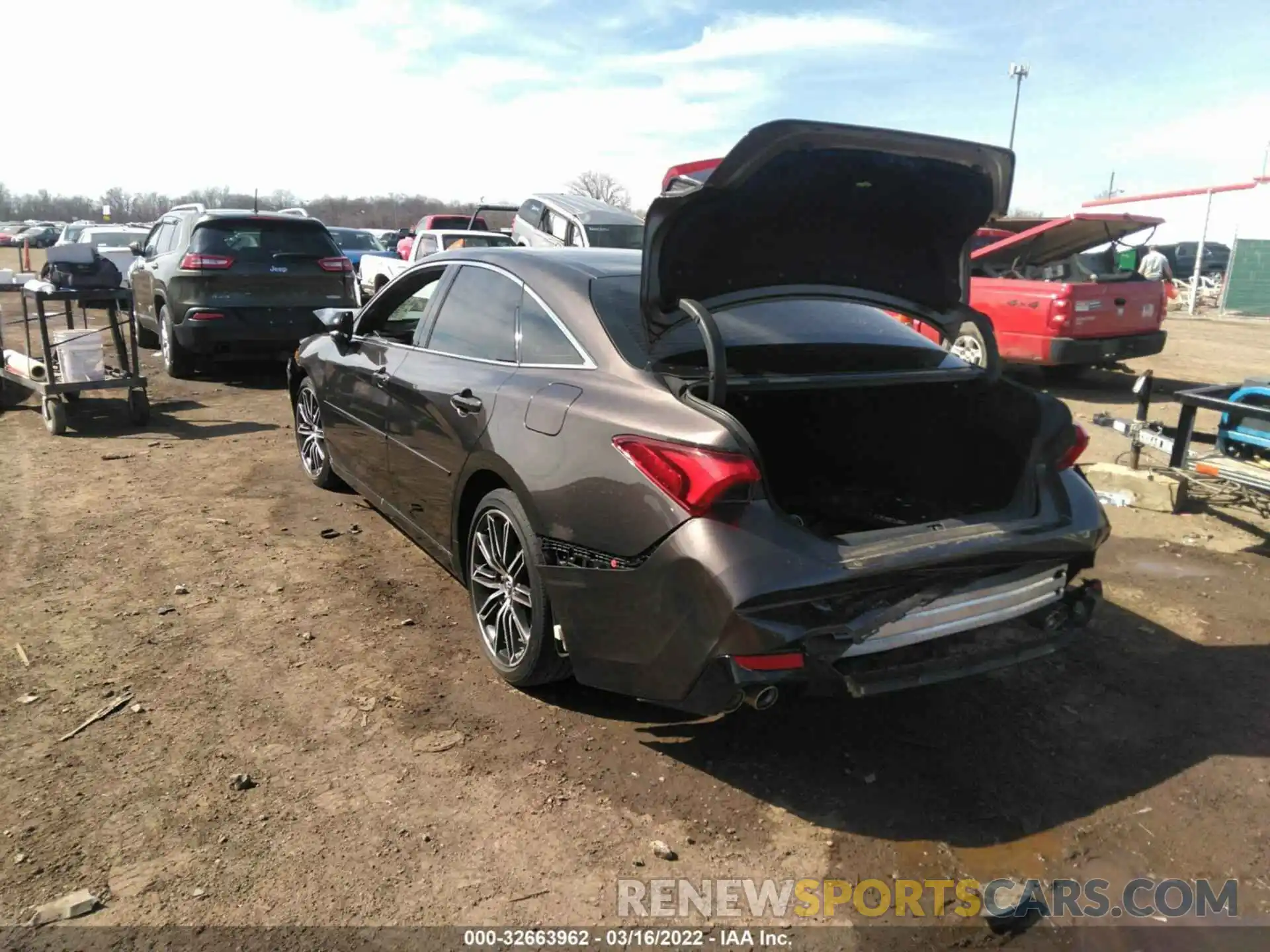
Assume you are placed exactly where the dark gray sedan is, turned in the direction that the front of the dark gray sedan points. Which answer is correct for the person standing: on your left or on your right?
on your right

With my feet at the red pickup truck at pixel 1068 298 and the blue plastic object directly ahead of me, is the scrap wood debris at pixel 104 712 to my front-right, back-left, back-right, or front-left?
front-right

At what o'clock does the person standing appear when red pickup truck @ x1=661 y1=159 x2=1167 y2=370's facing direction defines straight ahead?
The person standing is roughly at 2 o'clock from the red pickup truck.

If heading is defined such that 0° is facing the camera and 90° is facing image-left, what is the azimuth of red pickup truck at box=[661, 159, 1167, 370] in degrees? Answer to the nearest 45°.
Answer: approximately 135°

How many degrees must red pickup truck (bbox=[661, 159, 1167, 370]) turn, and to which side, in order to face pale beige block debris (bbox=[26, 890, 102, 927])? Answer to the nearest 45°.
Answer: approximately 135° to its left

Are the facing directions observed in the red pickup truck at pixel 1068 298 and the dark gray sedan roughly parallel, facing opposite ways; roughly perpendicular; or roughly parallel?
roughly parallel

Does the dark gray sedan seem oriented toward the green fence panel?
no

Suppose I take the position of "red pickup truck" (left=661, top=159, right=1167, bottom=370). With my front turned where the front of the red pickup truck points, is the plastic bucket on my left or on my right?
on my left

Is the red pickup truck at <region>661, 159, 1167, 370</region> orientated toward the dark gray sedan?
no

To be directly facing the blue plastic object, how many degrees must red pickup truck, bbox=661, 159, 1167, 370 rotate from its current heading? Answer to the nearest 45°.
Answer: approximately 135° to its left

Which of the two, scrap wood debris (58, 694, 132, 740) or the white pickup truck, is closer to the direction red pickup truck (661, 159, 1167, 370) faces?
the white pickup truck

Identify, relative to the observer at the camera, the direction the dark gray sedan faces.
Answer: facing away from the viewer and to the left of the viewer

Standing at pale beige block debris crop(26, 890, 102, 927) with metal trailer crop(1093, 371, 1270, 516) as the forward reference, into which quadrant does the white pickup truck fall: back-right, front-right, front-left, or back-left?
front-left

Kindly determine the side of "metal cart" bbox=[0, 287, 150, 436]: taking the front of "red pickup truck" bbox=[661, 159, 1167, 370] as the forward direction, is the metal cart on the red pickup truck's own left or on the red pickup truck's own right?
on the red pickup truck's own left

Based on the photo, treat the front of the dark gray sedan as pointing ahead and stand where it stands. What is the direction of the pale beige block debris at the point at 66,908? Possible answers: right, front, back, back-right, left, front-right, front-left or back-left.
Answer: left

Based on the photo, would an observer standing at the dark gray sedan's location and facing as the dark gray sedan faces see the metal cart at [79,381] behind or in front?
in front

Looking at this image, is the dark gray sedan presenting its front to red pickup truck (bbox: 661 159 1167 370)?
no

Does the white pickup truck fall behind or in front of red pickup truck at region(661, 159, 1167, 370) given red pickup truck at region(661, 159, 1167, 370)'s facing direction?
in front
